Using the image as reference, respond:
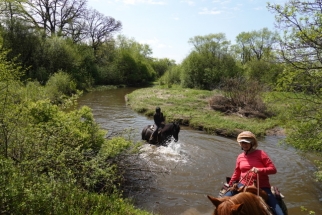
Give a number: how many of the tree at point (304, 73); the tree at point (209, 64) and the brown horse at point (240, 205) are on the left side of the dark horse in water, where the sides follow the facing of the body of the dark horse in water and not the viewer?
1

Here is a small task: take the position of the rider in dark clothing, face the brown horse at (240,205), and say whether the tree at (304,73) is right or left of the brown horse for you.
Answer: left

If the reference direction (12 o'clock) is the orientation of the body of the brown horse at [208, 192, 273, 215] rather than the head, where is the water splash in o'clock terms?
The water splash is roughly at 4 o'clock from the brown horse.

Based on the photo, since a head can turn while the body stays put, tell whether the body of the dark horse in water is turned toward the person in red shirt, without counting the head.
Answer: no

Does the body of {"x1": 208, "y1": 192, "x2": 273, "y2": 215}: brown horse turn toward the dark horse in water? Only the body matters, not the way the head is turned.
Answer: no

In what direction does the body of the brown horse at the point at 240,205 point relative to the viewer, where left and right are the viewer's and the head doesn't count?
facing the viewer and to the left of the viewer

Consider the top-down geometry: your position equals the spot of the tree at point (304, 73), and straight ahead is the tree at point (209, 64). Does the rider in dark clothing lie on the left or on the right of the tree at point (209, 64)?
left

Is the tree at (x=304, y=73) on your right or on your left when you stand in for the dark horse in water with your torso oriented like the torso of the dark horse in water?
on your right

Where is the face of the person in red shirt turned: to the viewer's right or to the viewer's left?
to the viewer's left

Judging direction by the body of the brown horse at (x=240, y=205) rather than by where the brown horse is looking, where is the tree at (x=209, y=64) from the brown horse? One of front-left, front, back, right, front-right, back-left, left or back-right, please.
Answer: back-right
